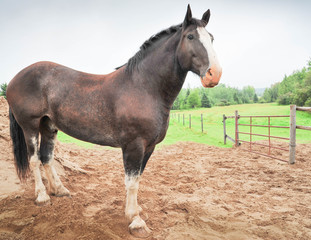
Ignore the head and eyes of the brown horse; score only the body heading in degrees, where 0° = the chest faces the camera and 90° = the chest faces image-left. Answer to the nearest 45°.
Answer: approximately 315°
